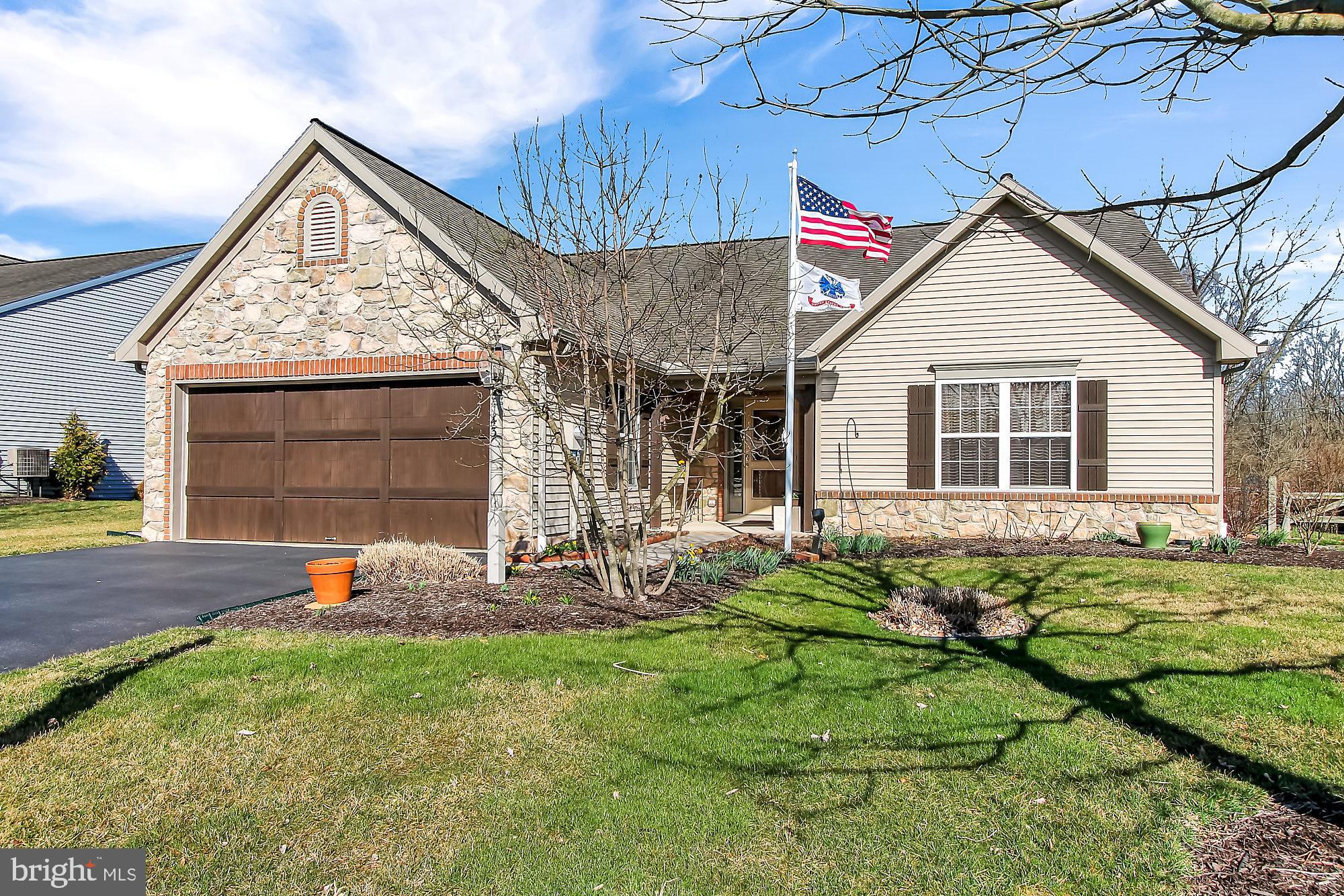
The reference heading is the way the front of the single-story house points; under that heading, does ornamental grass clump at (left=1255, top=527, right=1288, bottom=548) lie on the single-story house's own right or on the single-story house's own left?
on the single-story house's own left

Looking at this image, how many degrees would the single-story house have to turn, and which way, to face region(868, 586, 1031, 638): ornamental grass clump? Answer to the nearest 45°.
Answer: approximately 45° to its left

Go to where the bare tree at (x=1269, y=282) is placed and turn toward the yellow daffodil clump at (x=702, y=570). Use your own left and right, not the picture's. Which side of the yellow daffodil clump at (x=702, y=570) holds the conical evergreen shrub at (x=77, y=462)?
right

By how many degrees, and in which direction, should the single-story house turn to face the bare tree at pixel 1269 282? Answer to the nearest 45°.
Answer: approximately 135° to its left

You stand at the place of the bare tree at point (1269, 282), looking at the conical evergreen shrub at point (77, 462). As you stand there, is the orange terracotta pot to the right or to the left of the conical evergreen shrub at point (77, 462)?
left

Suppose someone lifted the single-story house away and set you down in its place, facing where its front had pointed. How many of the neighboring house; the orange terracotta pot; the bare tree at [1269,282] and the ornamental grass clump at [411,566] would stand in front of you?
2

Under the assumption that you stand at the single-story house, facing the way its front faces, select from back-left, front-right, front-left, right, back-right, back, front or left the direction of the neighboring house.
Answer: back-right

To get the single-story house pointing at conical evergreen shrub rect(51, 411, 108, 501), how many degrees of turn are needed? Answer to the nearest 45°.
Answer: approximately 135° to its right

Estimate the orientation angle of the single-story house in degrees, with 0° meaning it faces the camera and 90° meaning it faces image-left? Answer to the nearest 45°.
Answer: approximately 0°

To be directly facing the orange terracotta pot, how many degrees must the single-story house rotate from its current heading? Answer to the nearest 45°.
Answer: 0° — it already faces it

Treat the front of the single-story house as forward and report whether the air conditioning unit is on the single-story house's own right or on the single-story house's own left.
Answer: on the single-story house's own right

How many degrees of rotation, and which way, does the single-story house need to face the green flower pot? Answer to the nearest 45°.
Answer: approximately 90° to its left

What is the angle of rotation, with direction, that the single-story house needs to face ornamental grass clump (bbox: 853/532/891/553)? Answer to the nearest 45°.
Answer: approximately 90° to its left
